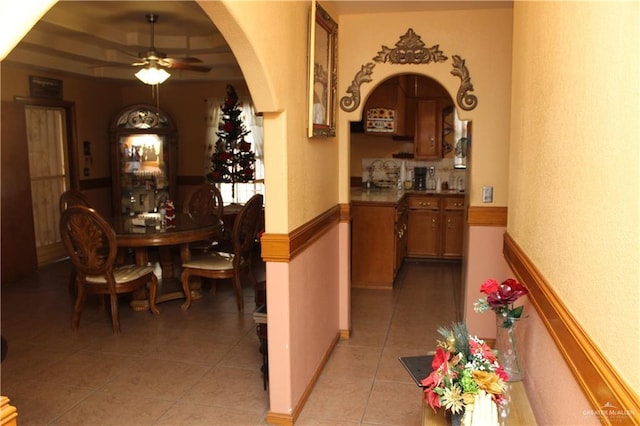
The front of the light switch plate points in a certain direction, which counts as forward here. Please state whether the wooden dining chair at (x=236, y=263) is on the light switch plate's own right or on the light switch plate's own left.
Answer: on the light switch plate's own right

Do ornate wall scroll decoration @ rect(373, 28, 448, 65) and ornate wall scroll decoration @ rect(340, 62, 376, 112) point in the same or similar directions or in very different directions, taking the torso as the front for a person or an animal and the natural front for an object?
same or similar directions

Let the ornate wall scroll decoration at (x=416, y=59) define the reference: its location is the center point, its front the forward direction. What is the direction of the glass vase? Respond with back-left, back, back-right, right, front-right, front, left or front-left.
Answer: front

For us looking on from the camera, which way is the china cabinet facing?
facing the viewer

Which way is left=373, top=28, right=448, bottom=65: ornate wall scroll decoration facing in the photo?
toward the camera

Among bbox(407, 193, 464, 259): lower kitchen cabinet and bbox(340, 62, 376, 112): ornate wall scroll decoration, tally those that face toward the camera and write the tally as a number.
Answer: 2

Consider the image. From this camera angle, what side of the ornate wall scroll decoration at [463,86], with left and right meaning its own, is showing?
front

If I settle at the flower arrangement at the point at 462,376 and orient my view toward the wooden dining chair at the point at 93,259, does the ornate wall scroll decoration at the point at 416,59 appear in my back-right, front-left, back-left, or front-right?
front-right

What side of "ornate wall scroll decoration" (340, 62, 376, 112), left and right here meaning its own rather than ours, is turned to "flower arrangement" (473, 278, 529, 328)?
front

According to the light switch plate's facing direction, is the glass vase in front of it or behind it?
in front

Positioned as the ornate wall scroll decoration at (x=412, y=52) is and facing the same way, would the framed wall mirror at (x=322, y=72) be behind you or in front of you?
in front

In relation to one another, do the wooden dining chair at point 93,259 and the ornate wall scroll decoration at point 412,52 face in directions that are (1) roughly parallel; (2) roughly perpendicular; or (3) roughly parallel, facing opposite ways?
roughly parallel, facing opposite ways

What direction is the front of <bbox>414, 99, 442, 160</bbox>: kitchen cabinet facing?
toward the camera

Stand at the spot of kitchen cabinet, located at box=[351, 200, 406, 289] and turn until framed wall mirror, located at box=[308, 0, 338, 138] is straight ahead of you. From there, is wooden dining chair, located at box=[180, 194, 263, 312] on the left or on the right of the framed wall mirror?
right

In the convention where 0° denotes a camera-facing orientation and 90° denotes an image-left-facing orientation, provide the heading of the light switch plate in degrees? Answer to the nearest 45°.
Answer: approximately 0°
